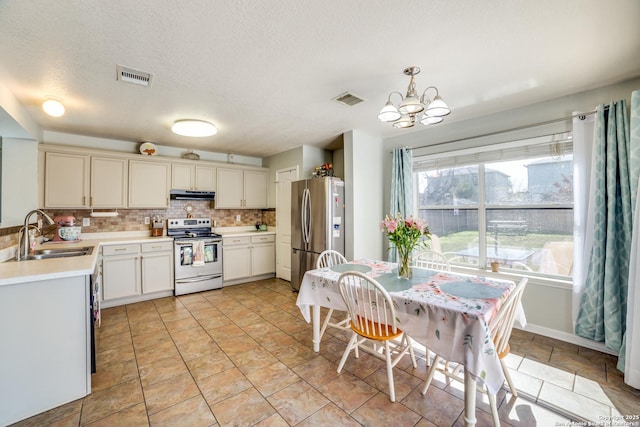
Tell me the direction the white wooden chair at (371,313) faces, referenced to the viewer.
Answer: facing away from the viewer and to the right of the viewer

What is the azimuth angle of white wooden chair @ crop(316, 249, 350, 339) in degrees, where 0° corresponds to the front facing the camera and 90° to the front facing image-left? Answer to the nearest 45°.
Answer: approximately 315°

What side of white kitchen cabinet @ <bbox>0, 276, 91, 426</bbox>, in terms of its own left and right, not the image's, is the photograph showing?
right

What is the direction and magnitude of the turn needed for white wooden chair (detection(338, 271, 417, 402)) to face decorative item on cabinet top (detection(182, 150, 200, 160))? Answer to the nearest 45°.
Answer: approximately 90° to its left

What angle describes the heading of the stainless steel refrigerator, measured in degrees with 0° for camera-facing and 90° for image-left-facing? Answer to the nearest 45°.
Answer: approximately 45°

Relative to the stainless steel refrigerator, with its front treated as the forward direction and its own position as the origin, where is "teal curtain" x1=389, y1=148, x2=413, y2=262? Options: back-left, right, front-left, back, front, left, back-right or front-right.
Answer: back-left

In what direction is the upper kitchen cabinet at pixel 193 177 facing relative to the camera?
toward the camera

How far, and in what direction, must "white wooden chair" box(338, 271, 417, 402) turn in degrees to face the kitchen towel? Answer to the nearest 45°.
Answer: approximately 90° to its left

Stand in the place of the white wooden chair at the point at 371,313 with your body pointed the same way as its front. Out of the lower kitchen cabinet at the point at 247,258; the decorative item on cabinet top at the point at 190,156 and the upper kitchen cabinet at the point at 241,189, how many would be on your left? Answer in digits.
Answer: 3

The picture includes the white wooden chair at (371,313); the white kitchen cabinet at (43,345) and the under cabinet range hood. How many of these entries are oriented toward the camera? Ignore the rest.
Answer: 1

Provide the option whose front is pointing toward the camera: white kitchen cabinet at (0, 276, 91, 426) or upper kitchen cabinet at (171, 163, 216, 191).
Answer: the upper kitchen cabinet

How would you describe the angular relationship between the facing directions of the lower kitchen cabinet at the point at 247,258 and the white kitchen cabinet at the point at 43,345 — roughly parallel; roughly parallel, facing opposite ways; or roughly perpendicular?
roughly perpendicular

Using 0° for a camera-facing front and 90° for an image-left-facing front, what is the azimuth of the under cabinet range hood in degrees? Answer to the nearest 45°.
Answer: approximately 0°
